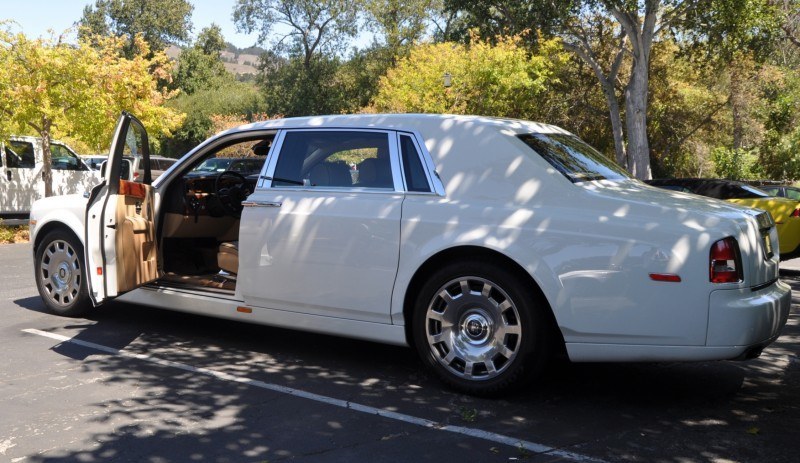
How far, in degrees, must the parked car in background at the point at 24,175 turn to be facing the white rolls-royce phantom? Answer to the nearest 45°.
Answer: approximately 90° to its right

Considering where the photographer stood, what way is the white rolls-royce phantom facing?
facing away from the viewer and to the left of the viewer

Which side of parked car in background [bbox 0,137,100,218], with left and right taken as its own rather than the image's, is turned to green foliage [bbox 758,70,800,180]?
front

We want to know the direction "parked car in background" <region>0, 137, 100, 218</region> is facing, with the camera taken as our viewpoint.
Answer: facing to the right of the viewer

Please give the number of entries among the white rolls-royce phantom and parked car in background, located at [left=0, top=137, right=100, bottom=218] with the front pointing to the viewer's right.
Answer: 1

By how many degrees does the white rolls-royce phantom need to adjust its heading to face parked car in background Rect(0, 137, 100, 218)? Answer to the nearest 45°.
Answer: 0° — it already faces it

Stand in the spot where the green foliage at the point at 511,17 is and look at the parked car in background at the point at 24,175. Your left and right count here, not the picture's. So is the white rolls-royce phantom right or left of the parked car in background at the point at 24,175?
left

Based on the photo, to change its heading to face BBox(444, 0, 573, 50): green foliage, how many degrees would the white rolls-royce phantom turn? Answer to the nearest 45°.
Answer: approximately 45° to its right

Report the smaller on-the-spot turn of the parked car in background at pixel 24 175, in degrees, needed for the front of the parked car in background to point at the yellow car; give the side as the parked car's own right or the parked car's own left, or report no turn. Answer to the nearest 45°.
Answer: approximately 45° to the parked car's own right

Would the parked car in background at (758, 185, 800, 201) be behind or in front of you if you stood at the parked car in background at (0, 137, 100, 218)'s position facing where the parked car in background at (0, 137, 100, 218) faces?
in front

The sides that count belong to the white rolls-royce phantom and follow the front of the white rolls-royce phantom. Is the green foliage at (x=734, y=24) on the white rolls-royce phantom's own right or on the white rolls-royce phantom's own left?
on the white rolls-royce phantom's own right

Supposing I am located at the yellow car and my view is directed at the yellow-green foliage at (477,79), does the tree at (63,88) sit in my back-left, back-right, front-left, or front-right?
front-left

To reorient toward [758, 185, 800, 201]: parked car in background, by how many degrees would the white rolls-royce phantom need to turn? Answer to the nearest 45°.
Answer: approximately 90° to its right

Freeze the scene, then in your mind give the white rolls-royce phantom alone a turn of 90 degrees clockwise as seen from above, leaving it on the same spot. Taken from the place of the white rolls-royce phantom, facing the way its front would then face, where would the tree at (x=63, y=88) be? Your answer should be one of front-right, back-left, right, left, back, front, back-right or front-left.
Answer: left
